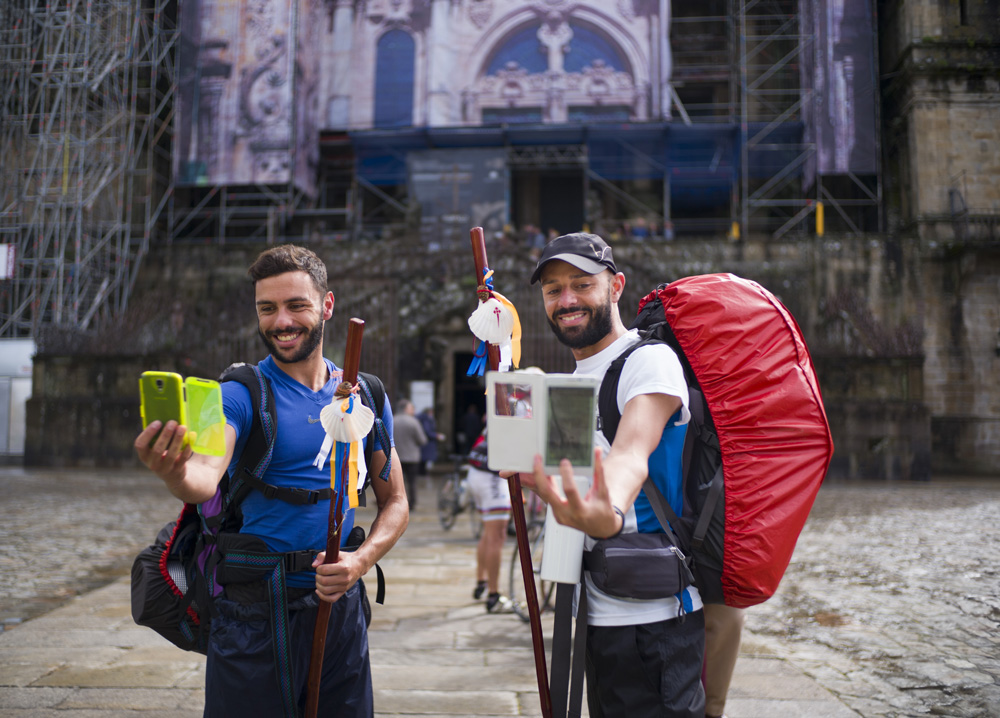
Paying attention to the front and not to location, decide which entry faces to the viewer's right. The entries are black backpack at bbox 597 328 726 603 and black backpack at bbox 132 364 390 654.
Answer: black backpack at bbox 597 328 726 603

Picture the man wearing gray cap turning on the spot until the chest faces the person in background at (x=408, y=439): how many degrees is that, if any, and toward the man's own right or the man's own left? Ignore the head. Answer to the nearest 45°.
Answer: approximately 135° to the man's own right

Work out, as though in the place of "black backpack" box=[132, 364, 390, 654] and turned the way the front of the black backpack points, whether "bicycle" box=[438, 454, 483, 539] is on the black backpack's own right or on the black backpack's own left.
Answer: on the black backpack's own right

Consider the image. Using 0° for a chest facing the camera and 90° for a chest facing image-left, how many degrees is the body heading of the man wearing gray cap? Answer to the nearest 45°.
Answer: approximately 45°

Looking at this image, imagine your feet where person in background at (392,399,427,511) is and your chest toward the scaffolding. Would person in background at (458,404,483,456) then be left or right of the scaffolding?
right

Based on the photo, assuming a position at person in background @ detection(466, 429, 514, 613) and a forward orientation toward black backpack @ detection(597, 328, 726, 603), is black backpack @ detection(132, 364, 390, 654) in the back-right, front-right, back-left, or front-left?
front-right

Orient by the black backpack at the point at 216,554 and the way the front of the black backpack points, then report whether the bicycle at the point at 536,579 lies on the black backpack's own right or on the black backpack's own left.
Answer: on the black backpack's own right

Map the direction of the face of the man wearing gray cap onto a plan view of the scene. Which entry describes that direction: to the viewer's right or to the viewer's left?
to the viewer's left

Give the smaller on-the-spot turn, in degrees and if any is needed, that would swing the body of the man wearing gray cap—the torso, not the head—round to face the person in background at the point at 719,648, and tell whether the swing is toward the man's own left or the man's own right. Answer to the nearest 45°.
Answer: approximately 135° to the man's own right

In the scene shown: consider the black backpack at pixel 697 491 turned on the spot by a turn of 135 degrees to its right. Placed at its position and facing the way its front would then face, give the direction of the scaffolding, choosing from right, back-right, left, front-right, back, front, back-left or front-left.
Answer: right

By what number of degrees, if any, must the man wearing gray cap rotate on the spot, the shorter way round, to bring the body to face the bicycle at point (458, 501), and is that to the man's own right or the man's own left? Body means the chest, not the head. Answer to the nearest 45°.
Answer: approximately 135° to the man's own right

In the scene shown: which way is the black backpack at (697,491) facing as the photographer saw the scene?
facing to the right of the viewer

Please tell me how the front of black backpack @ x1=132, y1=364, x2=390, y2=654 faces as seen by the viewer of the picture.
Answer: facing away from the viewer and to the left of the viewer
